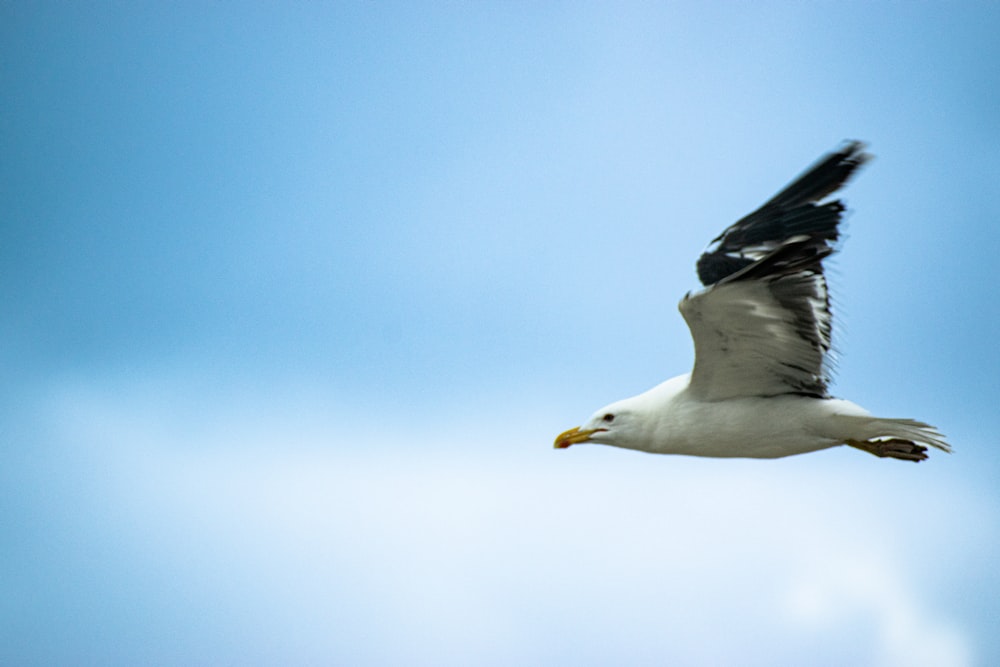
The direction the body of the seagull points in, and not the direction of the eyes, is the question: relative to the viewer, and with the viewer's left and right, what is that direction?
facing to the left of the viewer
